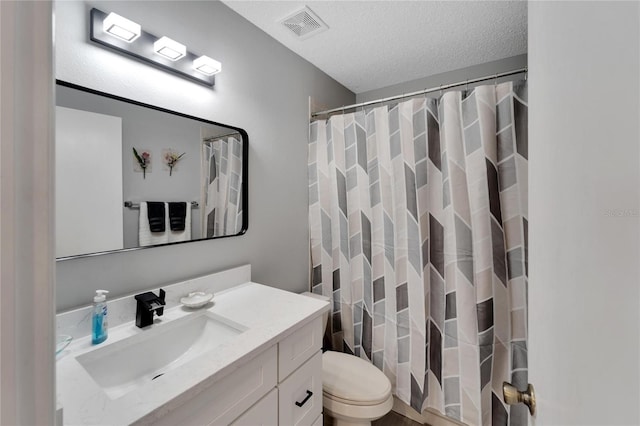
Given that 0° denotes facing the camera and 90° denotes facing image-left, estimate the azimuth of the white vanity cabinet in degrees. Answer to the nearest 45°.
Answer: approximately 315°

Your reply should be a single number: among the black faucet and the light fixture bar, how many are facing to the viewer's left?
0

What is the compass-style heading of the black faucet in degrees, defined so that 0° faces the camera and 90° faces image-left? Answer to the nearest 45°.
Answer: approximately 315°

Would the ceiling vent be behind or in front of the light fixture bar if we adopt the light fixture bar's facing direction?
in front

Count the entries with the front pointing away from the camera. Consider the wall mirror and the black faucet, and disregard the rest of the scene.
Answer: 0

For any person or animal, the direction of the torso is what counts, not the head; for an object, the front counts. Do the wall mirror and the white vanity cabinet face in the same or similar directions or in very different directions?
same or similar directions

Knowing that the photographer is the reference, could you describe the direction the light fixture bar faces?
facing the viewer and to the right of the viewer

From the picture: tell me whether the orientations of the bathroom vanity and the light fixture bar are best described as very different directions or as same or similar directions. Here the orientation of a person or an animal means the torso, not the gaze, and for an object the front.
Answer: same or similar directions

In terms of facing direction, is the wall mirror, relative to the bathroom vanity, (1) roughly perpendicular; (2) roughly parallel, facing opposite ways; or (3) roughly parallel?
roughly parallel

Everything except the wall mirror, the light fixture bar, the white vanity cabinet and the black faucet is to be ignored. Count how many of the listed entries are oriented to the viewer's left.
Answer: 0

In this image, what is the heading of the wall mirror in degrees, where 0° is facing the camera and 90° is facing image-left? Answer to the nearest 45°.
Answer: approximately 315°

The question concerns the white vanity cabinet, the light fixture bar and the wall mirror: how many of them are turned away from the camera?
0

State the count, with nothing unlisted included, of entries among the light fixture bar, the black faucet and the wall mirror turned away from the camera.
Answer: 0
